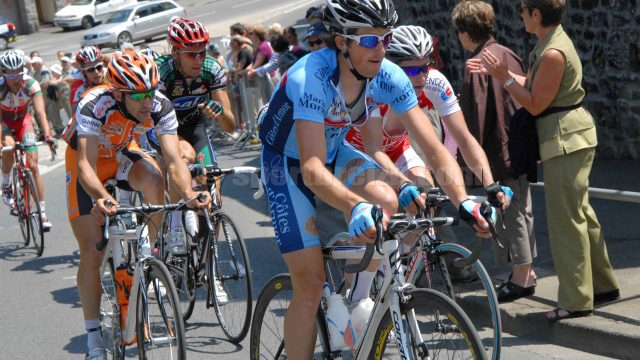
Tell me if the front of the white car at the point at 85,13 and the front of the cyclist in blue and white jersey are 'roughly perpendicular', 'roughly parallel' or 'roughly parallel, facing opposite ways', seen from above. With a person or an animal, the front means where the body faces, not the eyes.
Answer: roughly perpendicular

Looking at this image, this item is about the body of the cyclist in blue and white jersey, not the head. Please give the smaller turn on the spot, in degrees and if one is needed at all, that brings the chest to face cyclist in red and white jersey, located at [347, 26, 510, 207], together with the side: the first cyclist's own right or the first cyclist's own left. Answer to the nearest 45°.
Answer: approximately 135° to the first cyclist's own left

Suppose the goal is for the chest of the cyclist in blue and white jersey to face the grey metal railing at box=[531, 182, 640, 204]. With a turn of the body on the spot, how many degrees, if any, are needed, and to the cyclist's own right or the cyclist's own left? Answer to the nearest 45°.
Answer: approximately 90° to the cyclist's own left

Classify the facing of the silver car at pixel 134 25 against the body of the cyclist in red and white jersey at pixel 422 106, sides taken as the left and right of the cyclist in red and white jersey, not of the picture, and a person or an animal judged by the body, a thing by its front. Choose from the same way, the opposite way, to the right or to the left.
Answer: to the right

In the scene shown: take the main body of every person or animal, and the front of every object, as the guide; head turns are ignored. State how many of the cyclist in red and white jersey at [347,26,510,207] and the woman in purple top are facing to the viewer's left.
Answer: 1

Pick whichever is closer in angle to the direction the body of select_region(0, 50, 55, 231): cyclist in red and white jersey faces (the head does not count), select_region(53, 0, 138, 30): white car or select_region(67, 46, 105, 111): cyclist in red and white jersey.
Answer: the cyclist in red and white jersey

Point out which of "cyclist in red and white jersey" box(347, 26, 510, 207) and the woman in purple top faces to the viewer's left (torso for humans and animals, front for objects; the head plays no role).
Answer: the woman in purple top
